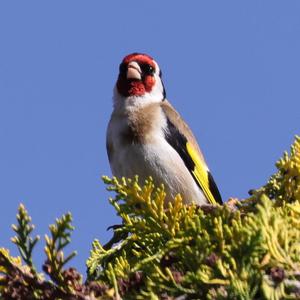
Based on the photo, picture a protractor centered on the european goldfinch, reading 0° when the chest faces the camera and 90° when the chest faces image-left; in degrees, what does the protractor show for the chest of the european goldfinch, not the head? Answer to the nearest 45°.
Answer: approximately 45°
